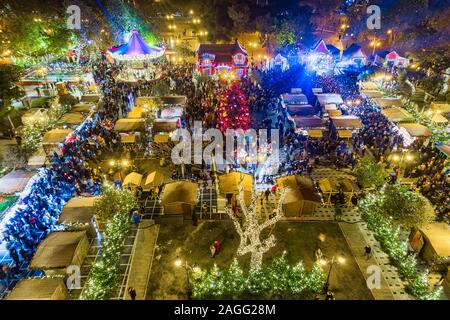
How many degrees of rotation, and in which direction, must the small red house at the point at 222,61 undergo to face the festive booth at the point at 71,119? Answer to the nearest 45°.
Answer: approximately 45° to its right

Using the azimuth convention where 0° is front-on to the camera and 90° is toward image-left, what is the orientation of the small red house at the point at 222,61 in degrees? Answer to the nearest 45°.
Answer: approximately 0°

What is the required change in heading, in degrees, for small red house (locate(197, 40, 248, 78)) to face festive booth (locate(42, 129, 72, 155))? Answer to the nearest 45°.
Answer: approximately 45° to its right

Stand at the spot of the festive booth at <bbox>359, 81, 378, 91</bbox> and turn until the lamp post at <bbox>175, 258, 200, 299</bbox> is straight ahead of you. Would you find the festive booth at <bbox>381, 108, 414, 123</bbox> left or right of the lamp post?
left

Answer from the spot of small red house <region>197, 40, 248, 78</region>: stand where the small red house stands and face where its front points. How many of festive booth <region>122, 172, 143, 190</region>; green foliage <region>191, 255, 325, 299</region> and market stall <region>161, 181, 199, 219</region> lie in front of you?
3

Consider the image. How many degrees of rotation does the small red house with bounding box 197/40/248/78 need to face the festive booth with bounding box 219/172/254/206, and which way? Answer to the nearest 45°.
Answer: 0° — it already faces it

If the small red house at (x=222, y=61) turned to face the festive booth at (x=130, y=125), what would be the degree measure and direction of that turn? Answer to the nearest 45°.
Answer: approximately 45° to its right

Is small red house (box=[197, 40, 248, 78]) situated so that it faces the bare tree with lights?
yes

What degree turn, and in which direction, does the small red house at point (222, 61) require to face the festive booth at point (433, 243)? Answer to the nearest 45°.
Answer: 0° — it already faces it
